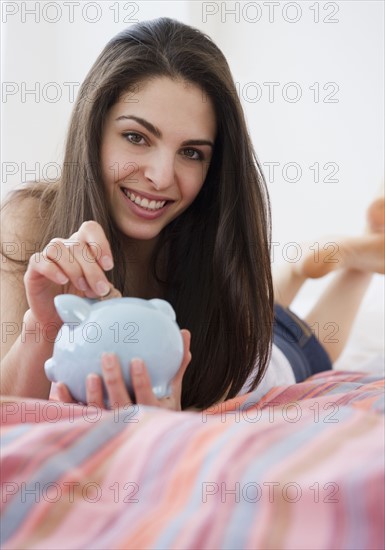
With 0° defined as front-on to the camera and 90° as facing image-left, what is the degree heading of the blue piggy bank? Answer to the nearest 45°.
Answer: approximately 90°
